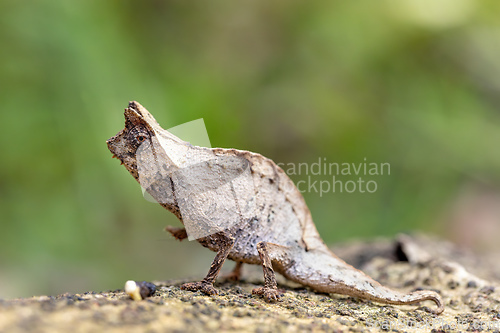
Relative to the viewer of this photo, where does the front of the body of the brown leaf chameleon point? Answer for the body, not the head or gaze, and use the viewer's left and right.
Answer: facing to the left of the viewer
